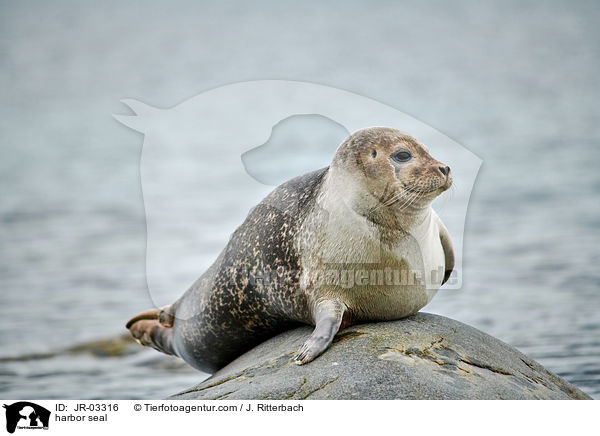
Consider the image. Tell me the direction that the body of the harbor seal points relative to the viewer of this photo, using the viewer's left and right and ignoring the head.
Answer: facing the viewer and to the right of the viewer
